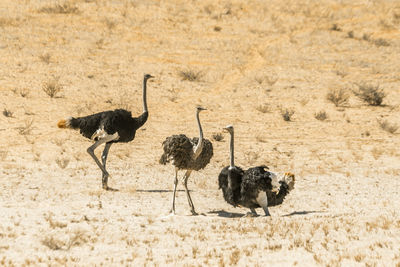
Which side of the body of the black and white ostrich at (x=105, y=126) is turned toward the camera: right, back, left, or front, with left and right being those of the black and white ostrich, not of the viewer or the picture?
right

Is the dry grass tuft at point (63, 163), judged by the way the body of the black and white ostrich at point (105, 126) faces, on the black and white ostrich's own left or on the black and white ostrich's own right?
on the black and white ostrich's own left

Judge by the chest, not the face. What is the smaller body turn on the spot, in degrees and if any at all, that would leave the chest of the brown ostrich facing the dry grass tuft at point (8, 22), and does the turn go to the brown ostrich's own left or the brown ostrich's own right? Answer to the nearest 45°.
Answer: approximately 180°

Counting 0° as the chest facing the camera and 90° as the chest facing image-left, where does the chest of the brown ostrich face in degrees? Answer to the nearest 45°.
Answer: approximately 315°

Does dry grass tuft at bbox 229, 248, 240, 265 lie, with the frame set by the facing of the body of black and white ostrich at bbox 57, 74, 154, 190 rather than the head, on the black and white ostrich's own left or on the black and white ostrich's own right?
on the black and white ostrich's own right

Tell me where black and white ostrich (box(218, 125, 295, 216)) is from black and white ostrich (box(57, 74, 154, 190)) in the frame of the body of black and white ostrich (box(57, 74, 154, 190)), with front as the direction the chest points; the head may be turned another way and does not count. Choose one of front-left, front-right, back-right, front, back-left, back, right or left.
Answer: front-right

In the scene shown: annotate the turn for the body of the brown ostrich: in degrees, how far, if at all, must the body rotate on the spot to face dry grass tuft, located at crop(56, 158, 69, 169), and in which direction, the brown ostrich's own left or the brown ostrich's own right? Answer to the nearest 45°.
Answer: approximately 180°

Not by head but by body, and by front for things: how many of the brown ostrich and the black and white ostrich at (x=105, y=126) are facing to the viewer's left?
0

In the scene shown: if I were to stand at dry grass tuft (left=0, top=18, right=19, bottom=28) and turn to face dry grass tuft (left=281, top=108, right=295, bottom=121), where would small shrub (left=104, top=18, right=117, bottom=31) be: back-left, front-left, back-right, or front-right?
front-left

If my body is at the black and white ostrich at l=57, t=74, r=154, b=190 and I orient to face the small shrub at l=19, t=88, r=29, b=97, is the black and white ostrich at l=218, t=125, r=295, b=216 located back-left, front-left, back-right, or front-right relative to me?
back-right
